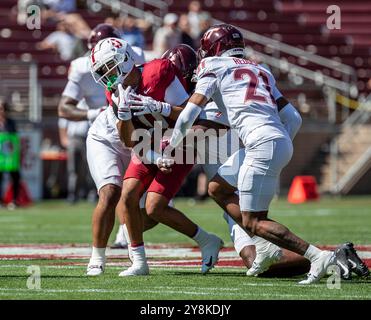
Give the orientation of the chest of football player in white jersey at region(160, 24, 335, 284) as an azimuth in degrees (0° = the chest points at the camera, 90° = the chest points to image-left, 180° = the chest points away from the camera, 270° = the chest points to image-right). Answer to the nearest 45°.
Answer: approximately 135°

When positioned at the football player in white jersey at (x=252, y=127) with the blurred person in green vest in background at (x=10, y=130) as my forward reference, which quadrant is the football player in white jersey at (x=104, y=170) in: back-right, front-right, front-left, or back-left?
front-left

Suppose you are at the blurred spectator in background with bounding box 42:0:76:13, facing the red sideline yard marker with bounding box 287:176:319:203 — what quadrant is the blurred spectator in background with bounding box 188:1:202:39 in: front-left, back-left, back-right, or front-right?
front-left

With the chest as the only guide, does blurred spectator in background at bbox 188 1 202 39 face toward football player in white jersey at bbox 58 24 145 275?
yes

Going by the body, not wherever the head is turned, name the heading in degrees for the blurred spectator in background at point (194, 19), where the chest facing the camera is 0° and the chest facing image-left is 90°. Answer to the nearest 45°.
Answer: approximately 0°

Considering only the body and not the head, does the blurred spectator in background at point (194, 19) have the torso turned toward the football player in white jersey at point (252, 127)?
yes

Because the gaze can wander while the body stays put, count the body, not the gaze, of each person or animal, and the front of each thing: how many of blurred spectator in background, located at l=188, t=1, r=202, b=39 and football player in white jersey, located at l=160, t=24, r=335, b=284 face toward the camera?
1

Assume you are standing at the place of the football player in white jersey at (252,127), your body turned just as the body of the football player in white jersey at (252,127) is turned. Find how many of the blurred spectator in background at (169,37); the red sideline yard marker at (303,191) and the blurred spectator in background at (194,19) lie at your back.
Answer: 0

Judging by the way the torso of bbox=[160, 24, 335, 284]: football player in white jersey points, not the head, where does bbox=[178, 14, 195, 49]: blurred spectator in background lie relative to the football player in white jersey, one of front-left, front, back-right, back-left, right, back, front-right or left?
front-right

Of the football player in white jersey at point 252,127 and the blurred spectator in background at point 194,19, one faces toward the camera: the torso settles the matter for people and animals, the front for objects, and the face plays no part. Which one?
the blurred spectator in background

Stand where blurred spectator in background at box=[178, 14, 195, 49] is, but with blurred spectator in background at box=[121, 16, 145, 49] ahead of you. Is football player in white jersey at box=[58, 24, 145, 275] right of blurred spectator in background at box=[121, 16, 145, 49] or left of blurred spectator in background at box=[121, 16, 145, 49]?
left

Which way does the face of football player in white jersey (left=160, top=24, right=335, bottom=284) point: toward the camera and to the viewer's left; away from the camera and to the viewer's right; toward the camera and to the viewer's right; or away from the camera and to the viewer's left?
away from the camera and to the viewer's left

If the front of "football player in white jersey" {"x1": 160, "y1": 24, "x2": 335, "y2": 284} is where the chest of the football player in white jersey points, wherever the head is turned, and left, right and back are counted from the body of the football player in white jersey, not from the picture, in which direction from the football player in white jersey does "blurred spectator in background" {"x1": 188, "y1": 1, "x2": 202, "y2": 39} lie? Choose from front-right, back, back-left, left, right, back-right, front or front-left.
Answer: front-right

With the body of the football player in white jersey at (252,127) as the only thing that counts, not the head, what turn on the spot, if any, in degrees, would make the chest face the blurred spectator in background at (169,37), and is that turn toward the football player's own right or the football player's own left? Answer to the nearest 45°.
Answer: approximately 45° to the football player's own right

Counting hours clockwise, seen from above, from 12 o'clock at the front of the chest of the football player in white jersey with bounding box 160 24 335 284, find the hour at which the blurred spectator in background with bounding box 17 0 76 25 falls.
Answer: The blurred spectator in background is roughly at 1 o'clock from the football player in white jersey.
